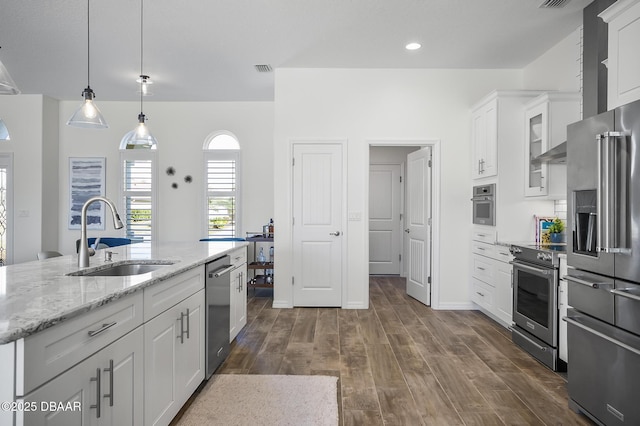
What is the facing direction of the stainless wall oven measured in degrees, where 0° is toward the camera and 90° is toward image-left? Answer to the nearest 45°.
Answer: approximately 45°

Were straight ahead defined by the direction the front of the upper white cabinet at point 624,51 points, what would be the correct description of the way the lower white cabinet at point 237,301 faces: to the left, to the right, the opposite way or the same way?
the opposite way

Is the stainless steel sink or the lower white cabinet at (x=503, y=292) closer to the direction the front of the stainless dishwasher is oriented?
the lower white cabinet

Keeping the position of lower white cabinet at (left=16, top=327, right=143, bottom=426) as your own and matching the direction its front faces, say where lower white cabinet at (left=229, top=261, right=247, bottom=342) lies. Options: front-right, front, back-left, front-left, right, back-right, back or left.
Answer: left

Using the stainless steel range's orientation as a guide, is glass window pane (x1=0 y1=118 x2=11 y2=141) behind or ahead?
ahead

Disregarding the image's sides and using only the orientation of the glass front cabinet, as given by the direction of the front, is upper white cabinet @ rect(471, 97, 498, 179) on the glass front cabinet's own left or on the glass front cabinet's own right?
on the glass front cabinet's own right

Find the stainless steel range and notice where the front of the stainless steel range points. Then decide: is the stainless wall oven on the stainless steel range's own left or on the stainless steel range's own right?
on the stainless steel range's own right

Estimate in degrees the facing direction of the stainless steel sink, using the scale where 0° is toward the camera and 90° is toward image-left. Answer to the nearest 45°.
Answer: approximately 315°

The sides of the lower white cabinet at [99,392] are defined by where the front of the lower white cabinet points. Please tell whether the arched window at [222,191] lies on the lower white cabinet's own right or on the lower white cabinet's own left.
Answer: on the lower white cabinet's own left

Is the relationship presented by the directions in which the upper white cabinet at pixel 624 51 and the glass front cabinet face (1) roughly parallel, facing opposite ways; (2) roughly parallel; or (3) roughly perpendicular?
roughly parallel

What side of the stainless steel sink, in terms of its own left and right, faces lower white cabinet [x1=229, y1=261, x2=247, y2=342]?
left

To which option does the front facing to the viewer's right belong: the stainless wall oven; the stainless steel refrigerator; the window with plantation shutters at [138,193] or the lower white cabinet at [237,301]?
the lower white cabinet

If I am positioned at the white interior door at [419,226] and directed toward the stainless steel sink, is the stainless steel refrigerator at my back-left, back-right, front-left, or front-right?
front-left

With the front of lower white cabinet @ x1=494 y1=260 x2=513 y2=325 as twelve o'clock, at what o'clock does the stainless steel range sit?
The stainless steel range is roughly at 10 o'clock from the lower white cabinet.

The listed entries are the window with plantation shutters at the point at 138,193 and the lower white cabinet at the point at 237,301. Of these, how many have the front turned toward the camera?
1

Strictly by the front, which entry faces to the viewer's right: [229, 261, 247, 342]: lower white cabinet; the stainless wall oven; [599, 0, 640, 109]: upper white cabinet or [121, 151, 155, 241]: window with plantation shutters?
the lower white cabinet

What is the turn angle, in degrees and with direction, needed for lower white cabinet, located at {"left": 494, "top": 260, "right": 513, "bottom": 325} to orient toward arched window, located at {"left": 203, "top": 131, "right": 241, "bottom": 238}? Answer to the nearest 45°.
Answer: approximately 45° to its right

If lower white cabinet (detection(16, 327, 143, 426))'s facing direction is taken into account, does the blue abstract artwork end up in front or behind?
behind

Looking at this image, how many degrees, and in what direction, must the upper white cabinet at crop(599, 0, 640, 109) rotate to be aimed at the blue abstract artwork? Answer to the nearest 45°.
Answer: approximately 45° to its right

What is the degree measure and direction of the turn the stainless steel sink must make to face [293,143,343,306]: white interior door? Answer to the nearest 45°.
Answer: approximately 90° to its left
